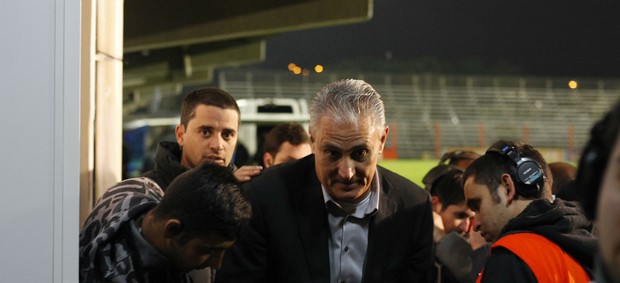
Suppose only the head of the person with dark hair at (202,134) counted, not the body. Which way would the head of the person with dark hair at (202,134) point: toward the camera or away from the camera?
toward the camera

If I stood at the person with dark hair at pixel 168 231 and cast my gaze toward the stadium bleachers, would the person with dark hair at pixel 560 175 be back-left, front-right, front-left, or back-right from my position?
front-right

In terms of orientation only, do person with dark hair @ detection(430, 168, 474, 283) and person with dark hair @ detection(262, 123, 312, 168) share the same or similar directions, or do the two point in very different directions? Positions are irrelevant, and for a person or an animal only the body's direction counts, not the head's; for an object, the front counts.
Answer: same or similar directions

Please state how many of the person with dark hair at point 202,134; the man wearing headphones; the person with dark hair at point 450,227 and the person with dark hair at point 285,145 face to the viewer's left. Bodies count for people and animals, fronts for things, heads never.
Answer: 1

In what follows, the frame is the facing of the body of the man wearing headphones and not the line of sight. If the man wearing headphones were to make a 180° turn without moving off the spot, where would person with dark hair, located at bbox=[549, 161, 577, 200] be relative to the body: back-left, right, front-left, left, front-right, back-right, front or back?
left

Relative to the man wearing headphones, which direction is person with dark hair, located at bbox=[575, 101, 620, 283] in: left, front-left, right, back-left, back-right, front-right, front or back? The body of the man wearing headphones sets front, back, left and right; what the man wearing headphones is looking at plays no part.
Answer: left

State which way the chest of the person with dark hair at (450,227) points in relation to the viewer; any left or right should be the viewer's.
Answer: facing the viewer and to the right of the viewer

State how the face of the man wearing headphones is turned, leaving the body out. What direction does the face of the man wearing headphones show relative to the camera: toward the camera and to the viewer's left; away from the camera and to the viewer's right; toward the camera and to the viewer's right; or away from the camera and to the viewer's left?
toward the camera and to the viewer's left

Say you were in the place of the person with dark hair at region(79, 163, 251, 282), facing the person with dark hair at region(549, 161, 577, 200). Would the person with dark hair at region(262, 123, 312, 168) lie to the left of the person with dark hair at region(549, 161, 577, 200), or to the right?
left

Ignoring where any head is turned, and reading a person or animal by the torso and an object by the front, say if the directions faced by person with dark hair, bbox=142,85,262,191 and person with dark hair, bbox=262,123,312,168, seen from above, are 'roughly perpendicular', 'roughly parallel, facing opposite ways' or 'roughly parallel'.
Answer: roughly parallel

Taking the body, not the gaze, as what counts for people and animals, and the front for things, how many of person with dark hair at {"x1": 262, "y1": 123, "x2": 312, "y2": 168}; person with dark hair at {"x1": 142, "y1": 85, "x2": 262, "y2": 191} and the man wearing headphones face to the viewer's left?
1

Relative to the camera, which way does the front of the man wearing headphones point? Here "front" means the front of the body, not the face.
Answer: to the viewer's left

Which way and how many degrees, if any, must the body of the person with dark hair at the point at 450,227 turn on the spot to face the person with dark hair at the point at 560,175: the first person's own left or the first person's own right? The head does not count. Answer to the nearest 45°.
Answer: approximately 90° to the first person's own left

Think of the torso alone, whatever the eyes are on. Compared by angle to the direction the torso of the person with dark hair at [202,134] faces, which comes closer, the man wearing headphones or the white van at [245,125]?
the man wearing headphones

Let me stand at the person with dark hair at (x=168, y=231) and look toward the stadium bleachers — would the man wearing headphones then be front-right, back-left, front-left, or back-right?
front-right

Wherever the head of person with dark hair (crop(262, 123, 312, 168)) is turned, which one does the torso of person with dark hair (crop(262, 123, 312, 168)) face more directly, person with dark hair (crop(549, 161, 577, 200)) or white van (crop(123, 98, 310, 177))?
the person with dark hair
